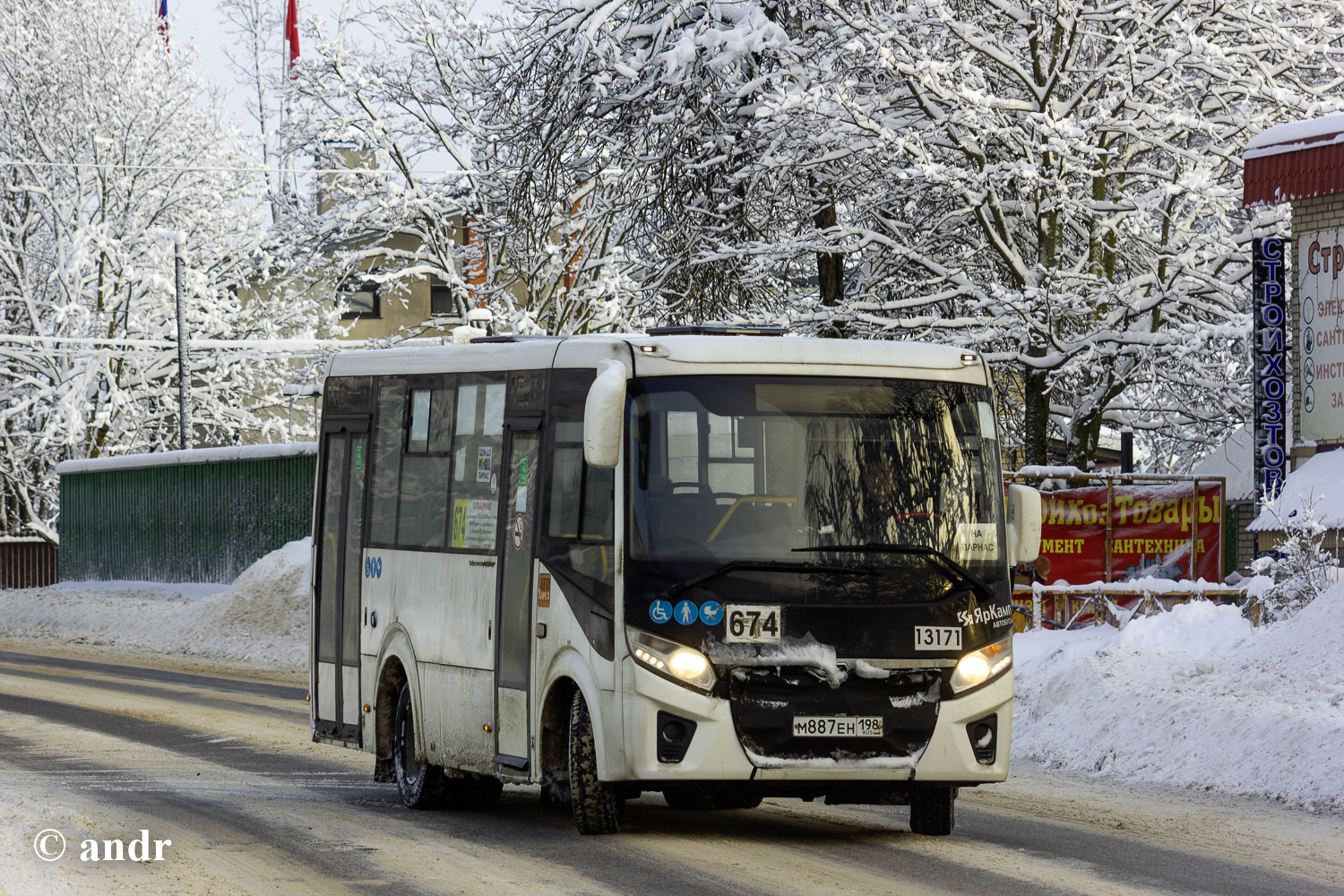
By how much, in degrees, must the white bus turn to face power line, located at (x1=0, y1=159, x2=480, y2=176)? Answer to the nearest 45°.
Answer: approximately 180°

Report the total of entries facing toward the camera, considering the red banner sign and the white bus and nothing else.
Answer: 2

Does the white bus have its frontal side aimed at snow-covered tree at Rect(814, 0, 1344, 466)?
no

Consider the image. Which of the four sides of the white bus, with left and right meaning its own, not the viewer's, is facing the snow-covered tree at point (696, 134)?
back

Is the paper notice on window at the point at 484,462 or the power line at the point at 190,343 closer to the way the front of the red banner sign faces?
the paper notice on window

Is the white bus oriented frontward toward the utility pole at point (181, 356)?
no

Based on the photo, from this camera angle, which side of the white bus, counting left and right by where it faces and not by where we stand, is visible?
front

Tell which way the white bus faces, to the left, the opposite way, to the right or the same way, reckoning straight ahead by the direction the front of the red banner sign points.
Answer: the same way

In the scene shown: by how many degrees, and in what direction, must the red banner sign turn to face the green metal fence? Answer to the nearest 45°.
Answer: approximately 135° to its right

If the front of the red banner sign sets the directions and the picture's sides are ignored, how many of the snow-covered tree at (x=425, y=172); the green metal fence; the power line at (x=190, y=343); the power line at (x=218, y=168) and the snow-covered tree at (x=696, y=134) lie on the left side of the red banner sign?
0

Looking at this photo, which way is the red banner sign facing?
toward the camera

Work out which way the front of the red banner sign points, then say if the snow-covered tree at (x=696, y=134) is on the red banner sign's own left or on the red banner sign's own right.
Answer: on the red banner sign's own right

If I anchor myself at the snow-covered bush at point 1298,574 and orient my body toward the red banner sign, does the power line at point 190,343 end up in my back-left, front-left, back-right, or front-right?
front-left

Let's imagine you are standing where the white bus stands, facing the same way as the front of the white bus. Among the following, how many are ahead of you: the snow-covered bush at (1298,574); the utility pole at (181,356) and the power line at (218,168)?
0
